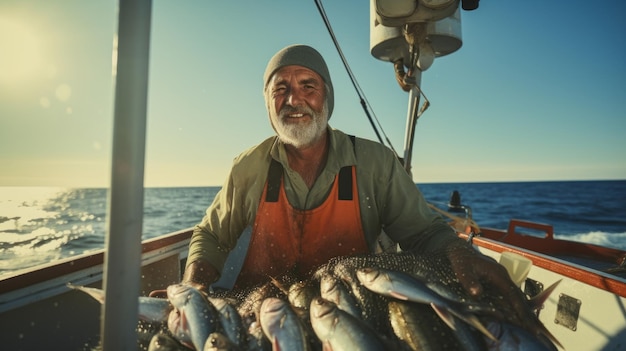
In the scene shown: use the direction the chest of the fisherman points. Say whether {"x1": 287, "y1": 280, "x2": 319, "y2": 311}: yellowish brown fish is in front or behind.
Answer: in front

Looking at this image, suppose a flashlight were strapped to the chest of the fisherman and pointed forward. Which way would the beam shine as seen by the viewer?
toward the camera

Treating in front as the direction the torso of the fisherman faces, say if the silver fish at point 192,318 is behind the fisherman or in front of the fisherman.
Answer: in front

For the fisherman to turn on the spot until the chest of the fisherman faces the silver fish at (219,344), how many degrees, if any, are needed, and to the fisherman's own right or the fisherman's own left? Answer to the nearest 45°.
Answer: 0° — they already face it

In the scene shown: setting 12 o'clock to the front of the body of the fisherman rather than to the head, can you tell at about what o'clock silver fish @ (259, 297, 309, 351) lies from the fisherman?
The silver fish is roughly at 12 o'clock from the fisherman.

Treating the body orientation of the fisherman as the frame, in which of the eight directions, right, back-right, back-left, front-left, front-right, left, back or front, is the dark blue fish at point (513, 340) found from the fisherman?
front-left

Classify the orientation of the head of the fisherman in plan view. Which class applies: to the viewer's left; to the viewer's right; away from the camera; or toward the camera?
toward the camera

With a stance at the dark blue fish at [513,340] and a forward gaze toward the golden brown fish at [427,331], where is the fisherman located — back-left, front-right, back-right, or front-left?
front-right

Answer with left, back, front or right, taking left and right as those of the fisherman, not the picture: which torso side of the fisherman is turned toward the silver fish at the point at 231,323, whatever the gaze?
front

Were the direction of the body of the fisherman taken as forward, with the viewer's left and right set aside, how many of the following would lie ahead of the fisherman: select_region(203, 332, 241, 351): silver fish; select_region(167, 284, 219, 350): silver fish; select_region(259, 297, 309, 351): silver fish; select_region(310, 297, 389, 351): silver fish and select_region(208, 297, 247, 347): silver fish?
5

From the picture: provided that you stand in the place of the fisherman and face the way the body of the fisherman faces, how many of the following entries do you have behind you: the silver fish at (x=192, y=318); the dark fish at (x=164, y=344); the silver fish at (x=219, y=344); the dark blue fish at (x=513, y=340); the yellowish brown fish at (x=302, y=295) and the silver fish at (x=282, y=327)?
0

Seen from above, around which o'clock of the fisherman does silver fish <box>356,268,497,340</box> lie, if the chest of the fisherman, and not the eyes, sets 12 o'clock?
The silver fish is roughly at 11 o'clock from the fisherman.

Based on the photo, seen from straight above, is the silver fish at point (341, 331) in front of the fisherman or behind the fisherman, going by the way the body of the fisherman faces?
in front
